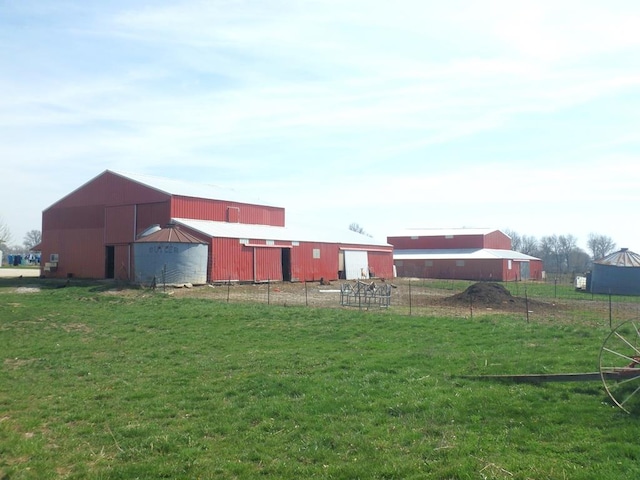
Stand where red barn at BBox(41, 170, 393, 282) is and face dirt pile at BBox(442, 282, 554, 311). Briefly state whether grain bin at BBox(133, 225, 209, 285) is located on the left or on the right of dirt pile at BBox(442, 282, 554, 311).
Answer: right

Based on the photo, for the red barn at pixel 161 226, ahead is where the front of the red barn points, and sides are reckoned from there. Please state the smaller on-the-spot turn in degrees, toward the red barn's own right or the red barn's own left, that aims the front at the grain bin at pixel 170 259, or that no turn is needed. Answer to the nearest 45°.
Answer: approximately 45° to the red barn's own left

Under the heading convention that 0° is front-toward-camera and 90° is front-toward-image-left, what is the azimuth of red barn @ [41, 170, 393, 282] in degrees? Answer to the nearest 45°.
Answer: approximately 45°

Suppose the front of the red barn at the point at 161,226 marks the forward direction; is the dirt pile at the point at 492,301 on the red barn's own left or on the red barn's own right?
on the red barn's own left

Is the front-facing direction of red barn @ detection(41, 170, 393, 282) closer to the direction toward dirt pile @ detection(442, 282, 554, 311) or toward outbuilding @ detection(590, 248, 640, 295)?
the dirt pile

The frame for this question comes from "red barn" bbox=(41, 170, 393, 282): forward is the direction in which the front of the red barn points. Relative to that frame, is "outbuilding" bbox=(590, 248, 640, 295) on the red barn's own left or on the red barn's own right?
on the red barn's own left

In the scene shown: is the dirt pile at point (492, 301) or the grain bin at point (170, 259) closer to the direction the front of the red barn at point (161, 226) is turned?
the grain bin
